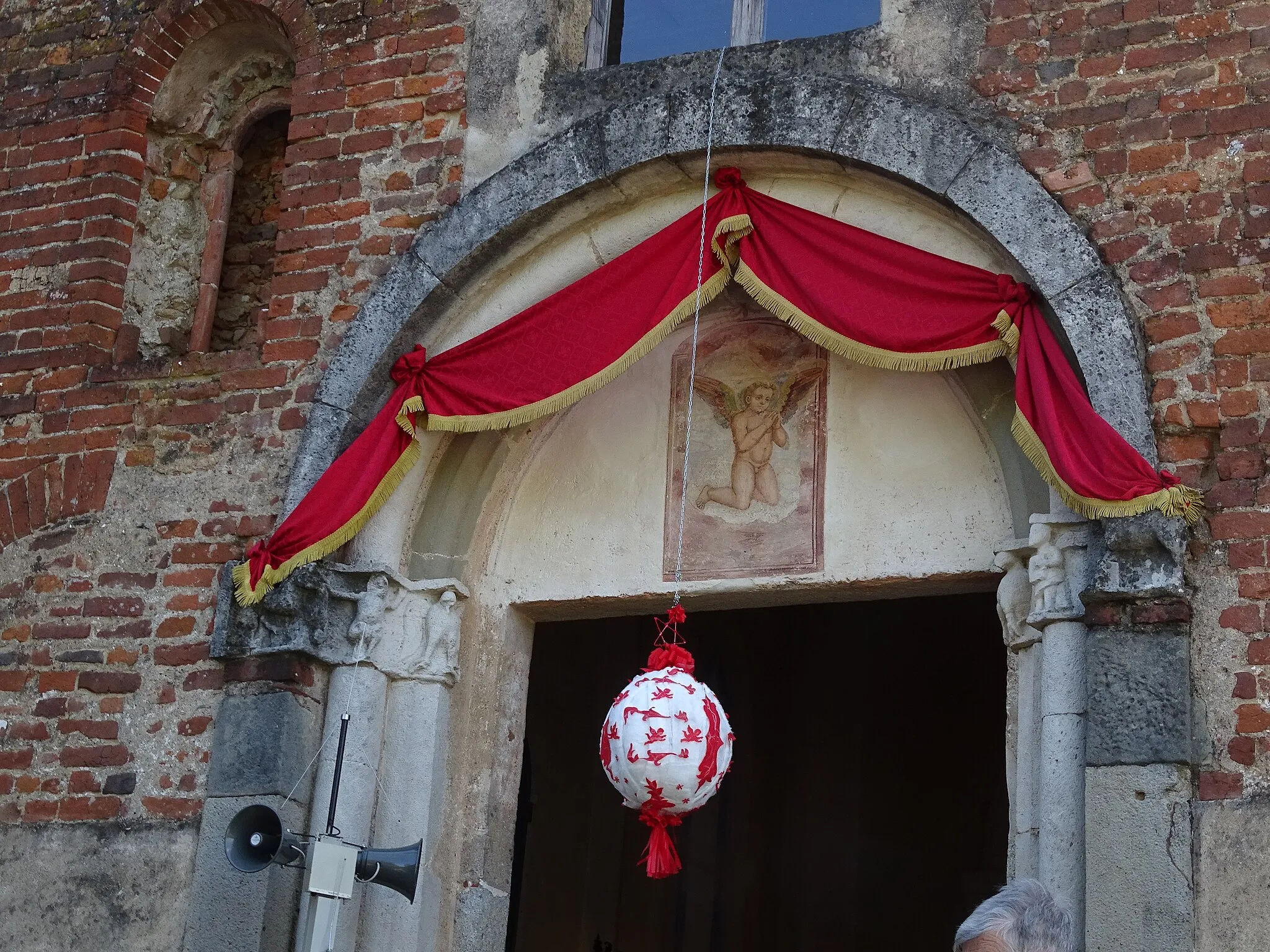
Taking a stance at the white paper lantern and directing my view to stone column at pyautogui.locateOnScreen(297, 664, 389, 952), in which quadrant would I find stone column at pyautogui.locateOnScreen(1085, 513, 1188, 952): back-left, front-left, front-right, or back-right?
back-right

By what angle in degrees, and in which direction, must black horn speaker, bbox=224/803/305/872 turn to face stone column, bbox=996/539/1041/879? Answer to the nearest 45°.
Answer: approximately 135° to its left

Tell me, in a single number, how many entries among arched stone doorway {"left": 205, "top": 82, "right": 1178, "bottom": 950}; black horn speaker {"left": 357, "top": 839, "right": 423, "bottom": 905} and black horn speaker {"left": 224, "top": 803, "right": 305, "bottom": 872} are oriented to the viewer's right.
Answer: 1

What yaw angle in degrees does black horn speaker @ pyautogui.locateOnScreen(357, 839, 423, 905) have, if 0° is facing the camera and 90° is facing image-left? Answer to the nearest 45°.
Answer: approximately 270°

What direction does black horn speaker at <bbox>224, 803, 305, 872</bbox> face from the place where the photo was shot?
facing the viewer and to the left of the viewer

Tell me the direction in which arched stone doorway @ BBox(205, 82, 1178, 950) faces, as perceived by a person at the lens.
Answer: facing the viewer

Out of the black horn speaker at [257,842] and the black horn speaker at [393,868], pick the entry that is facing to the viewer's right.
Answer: the black horn speaker at [393,868]

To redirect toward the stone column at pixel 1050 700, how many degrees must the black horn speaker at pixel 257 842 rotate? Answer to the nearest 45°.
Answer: approximately 135° to its left

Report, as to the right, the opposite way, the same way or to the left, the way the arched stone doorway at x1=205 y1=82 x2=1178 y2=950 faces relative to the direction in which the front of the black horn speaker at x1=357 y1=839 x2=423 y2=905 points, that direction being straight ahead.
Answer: to the right
